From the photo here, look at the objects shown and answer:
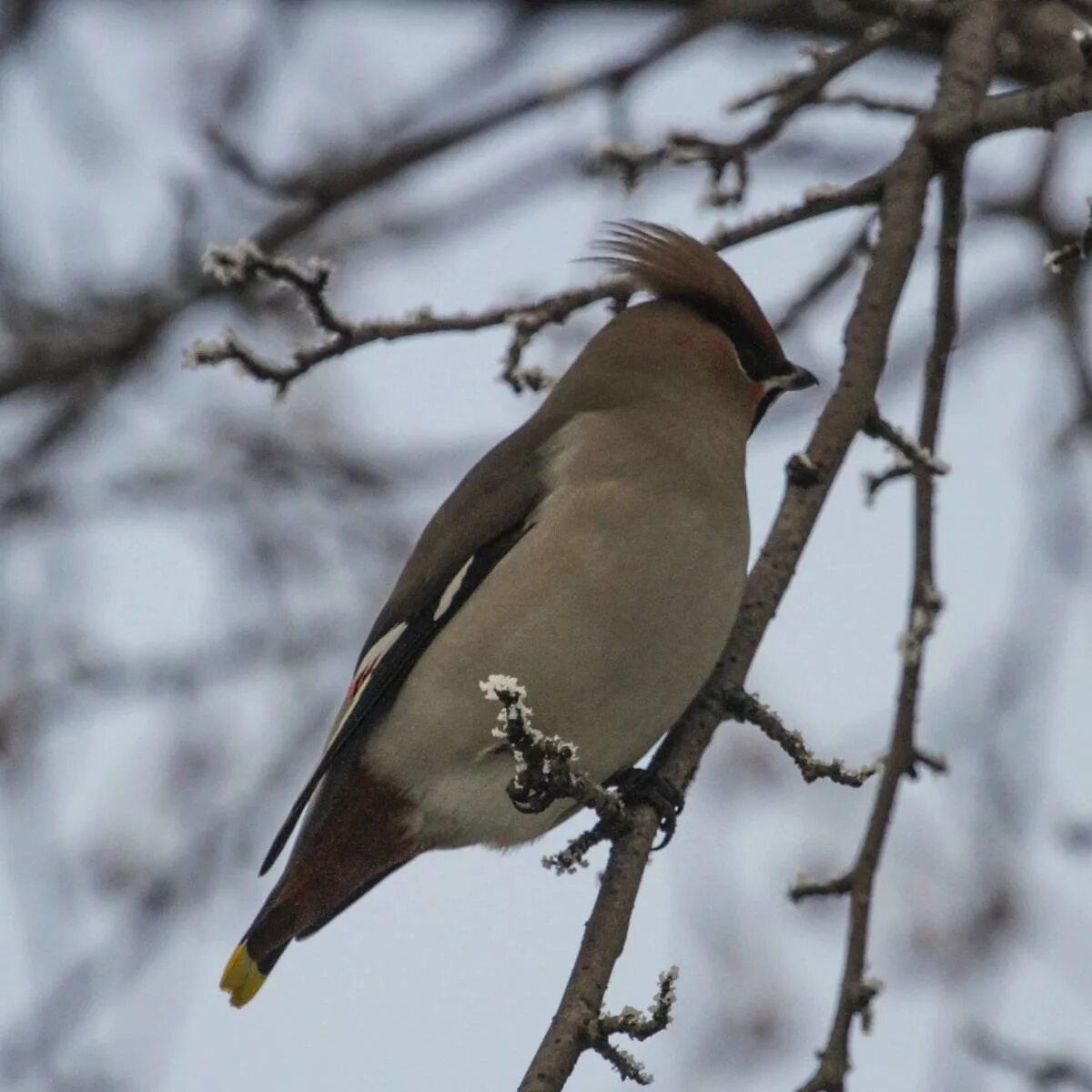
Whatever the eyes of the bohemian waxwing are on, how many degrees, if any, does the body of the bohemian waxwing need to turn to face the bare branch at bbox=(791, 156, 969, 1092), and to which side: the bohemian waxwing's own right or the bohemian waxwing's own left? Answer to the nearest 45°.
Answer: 0° — it already faces it

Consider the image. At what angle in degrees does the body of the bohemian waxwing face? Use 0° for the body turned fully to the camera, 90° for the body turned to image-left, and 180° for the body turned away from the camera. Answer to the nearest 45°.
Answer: approximately 270°
